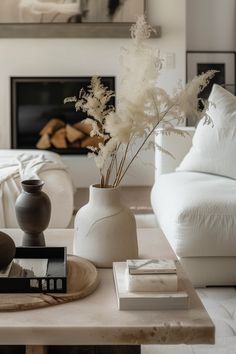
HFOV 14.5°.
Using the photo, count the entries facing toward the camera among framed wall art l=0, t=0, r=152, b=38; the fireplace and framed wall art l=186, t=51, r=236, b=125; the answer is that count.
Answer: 3

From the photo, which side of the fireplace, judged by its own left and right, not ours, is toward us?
front

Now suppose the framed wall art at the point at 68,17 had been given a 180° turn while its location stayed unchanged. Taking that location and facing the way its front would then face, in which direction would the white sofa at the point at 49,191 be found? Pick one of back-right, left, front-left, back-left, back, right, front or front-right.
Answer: back

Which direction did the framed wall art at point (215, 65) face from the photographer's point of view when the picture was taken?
facing the viewer

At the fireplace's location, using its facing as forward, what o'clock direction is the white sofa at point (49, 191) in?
The white sofa is roughly at 12 o'clock from the fireplace.

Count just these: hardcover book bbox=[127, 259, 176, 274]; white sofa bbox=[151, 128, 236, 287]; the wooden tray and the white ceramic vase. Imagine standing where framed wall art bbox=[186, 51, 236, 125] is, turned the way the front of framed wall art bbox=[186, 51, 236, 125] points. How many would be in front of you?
4

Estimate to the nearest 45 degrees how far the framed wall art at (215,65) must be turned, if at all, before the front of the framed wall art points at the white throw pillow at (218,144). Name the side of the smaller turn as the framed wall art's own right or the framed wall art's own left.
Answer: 0° — it already faces it

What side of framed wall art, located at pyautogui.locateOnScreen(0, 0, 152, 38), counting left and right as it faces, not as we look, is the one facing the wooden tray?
front

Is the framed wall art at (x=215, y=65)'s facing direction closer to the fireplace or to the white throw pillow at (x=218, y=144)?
the white throw pillow

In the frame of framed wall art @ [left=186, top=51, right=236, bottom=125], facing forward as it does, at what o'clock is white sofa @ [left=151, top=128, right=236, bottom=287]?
The white sofa is roughly at 12 o'clock from the framed wall art.

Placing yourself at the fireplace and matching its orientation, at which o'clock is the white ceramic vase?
The white ceramic vase is roughly at 12 o'clock from the fireplace.

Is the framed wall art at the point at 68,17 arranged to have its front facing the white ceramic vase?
yes

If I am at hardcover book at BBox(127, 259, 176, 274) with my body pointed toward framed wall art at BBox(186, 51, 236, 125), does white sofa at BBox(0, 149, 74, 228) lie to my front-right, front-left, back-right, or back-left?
front-left

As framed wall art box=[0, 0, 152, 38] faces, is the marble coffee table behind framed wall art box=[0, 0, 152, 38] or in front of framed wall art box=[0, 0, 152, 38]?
in front

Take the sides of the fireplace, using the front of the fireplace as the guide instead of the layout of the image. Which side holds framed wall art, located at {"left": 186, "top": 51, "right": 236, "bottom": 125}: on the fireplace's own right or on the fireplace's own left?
on the fireplace's own left

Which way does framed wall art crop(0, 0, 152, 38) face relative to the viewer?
toward the camera

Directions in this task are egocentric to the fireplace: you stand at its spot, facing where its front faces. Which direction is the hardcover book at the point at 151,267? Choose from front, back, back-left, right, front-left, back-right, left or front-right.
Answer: front
